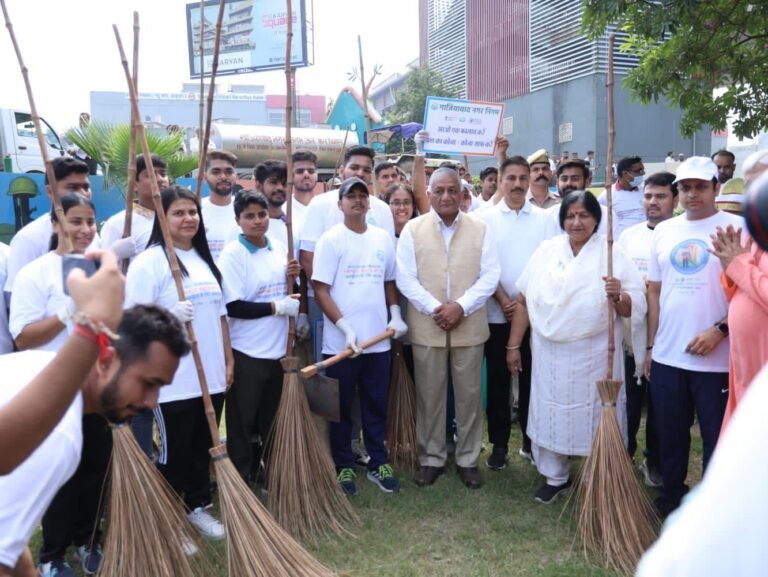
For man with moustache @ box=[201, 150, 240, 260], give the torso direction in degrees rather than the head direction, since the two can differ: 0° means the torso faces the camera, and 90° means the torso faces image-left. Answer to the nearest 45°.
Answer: approximately 0°

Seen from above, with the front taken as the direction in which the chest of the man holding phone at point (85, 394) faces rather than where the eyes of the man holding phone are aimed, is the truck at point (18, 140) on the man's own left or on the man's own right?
on the man's own left

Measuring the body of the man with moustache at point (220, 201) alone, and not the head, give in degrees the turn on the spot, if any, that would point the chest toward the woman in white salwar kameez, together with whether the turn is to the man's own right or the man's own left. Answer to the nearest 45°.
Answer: approximately 45° to the man's own left

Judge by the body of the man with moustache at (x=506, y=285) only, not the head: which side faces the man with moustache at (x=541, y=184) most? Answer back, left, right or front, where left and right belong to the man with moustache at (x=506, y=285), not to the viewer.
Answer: back

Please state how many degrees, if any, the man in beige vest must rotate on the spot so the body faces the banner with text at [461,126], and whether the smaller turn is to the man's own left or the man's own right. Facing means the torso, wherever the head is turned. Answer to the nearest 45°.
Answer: approximately 180°

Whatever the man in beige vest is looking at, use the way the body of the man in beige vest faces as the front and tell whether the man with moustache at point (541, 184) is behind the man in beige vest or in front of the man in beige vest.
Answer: behind

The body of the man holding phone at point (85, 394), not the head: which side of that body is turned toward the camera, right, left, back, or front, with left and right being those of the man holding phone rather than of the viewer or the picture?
right

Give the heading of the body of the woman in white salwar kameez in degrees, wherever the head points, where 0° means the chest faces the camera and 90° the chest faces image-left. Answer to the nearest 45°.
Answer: approximately 0°
